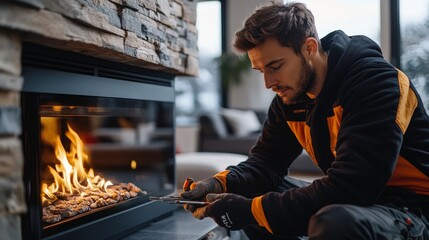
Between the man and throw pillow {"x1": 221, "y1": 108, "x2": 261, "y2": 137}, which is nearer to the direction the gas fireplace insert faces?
the man

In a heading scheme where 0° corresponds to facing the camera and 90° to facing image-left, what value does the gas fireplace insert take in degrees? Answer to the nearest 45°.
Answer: approximately 315°

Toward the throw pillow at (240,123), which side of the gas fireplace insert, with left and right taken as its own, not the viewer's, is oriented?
left

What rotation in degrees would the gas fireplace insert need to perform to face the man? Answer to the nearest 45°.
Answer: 0° — it already faces them

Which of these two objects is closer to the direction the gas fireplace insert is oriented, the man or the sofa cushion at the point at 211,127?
the man

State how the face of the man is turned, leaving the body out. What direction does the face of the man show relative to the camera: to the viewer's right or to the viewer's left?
to the viewer's left
